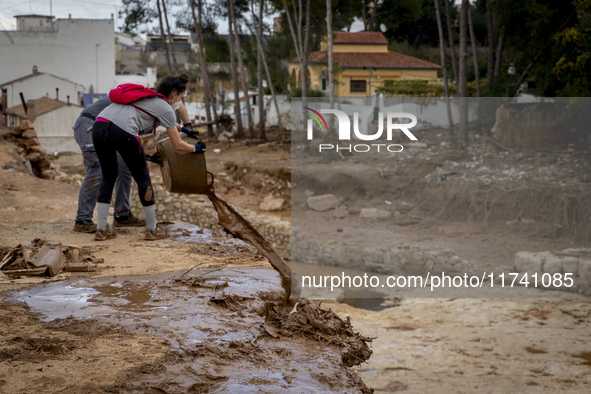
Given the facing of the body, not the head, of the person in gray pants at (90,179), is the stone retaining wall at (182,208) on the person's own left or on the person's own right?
on the person's own left

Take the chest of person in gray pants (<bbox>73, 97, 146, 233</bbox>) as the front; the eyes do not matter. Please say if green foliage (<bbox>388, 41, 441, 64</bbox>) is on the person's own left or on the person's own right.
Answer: on the person's own left

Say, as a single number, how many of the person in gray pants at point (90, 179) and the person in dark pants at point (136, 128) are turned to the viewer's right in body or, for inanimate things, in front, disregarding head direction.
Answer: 2

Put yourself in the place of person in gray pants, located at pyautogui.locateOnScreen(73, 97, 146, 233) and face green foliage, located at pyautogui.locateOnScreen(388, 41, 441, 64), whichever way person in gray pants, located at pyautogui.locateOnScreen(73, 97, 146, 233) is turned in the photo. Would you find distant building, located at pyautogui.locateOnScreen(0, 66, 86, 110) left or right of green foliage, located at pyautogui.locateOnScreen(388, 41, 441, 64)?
left

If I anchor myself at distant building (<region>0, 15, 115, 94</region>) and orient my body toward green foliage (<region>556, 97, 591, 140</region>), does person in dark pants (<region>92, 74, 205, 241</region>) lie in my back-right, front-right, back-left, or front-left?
front-right

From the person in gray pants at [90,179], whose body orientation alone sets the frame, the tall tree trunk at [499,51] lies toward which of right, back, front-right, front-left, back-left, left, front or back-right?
front-left

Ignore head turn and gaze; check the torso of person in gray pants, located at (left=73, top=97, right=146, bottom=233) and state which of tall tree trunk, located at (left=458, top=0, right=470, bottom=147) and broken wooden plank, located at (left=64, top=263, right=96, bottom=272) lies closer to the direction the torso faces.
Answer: the tall tree trunk

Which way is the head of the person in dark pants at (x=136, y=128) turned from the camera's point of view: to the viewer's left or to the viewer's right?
to the viewer's right

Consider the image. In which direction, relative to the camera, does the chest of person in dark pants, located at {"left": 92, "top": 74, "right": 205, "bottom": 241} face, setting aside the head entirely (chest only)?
to the viewer's right

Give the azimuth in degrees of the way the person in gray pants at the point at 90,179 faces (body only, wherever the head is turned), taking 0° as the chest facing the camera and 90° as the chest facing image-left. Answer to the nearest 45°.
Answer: approximately 270°

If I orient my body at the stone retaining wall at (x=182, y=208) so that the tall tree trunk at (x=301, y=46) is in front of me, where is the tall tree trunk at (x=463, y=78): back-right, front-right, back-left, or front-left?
front-right

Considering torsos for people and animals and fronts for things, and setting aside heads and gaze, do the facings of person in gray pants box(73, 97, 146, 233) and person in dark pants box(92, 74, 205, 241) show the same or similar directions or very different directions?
same or similar directions

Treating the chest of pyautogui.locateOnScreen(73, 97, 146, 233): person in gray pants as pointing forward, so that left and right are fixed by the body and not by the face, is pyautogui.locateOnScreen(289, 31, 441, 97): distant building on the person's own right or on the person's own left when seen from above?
on the person's own left
